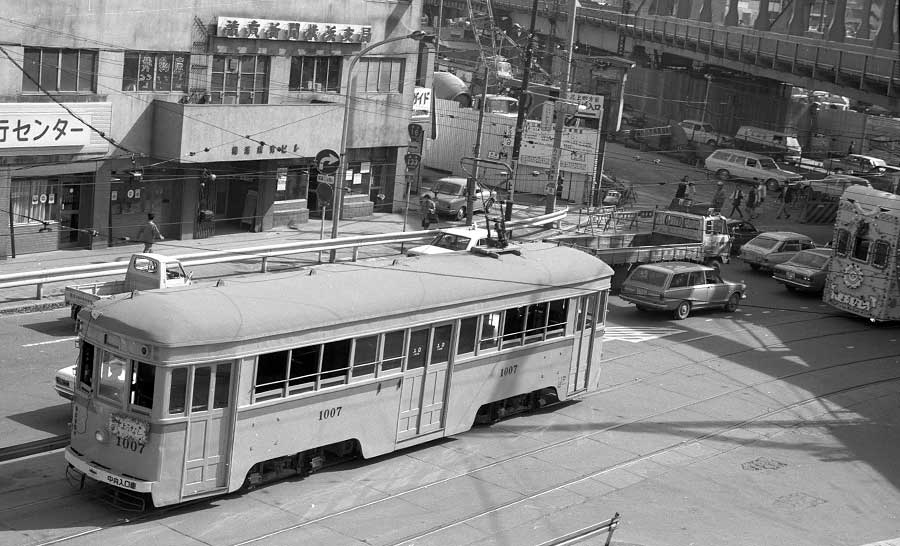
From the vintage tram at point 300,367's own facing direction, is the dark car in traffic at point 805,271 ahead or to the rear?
to the rear

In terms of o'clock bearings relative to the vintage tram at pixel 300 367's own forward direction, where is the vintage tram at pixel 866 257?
the vintage tram at pixel 866 257 is roughly at 6 o'clock from the vintage tram at pixel 300 367.

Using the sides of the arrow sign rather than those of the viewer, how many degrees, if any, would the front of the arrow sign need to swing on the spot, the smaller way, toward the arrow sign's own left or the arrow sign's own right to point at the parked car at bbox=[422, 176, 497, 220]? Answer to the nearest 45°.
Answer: approximately 135° to the arrow sign's own left

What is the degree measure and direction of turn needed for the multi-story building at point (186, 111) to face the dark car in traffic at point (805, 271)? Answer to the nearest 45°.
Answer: approximately 45° to its left

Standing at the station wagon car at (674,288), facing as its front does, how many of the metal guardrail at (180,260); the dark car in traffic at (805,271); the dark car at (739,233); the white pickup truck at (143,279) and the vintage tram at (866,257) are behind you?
2

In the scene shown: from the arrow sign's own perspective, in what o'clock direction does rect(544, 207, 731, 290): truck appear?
The truck is roughly at 9 o'clock from the arrow sign.

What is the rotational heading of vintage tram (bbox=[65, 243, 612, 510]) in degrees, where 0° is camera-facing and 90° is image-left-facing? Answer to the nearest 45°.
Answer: approximately 45°

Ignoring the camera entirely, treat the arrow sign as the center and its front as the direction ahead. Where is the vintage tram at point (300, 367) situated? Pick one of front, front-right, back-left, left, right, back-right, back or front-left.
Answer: front

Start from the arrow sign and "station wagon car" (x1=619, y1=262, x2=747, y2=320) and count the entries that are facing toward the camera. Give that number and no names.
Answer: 1

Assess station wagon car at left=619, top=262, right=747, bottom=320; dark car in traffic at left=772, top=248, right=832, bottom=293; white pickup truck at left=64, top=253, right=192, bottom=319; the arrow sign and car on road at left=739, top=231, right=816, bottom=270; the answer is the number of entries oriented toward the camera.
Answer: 1

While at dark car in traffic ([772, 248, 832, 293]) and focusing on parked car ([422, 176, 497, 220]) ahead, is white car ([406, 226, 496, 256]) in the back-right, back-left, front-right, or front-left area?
front-left

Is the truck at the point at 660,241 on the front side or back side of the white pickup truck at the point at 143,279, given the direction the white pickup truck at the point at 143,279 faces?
on the front side

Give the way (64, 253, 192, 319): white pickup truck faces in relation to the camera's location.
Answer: facing away from the viewer and to the right of the viewer

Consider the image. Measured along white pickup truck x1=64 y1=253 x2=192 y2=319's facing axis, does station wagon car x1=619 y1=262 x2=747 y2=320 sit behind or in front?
in front

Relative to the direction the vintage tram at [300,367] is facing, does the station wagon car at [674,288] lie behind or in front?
behind

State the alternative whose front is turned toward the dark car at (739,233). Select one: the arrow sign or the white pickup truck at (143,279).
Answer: the white pickup truck
